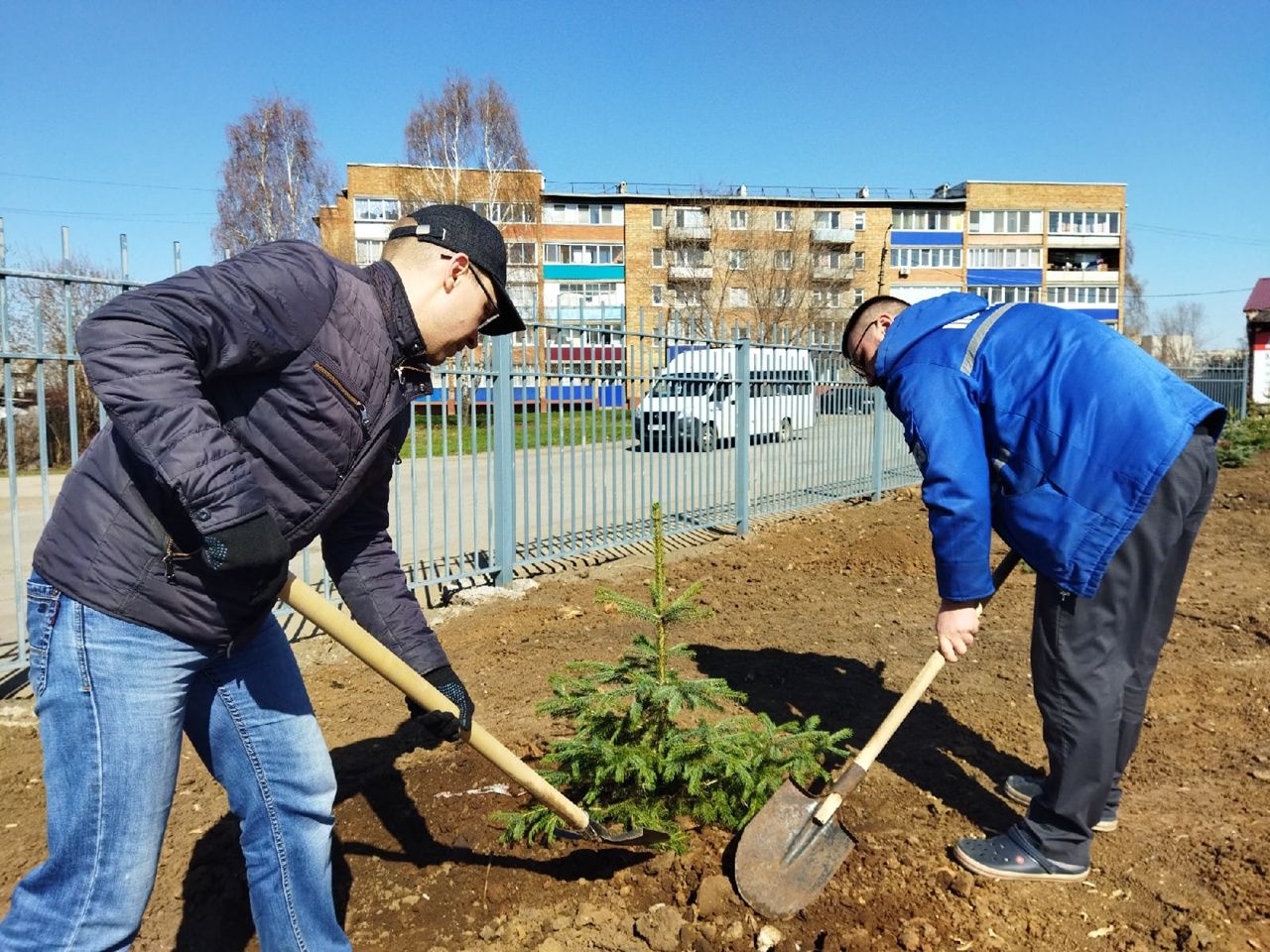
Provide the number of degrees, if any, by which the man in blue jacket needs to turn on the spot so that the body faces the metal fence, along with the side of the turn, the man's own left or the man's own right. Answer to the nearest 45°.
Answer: approximately 45° to the man's own right

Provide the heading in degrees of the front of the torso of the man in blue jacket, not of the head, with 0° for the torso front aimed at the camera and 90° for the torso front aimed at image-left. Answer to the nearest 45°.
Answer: approximately 90°

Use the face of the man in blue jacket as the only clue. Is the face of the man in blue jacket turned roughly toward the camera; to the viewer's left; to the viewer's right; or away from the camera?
to the viewer's left

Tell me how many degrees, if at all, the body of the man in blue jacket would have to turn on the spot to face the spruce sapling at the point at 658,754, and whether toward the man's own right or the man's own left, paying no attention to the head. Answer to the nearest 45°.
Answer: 0° — they already face it

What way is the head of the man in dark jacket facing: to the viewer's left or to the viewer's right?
to the viewer's right

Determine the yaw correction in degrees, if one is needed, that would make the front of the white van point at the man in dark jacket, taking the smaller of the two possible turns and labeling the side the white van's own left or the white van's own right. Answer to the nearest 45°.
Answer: approximately 45° to the white van's own left

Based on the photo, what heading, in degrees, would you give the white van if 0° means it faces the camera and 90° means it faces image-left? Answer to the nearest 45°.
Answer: approximately 45°

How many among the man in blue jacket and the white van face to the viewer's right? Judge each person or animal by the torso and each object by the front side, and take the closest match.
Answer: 0

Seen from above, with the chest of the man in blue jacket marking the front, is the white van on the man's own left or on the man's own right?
on the man's own right

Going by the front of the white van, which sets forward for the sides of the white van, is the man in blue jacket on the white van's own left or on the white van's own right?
on the white van's own left

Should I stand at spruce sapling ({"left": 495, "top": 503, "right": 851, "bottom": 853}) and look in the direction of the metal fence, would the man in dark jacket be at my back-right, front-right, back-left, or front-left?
back-left
